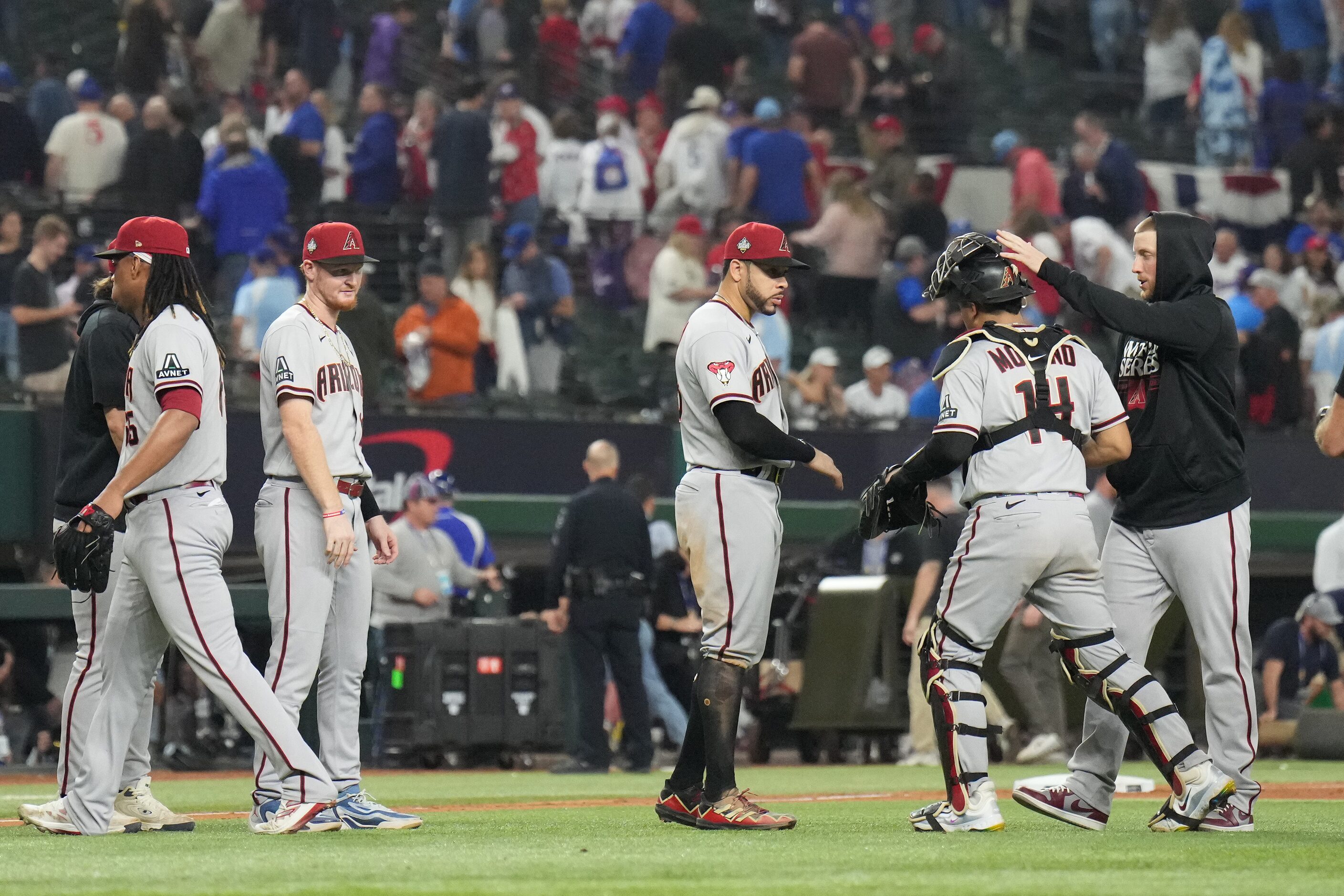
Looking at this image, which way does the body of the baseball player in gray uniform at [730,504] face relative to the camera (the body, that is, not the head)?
to the viewer's right

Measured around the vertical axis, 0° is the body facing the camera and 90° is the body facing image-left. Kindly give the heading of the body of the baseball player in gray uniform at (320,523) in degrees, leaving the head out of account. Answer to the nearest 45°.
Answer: approximately 315°

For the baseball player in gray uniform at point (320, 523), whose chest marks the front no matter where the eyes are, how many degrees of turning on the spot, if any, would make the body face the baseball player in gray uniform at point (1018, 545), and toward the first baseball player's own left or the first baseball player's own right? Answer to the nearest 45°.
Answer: approximately 45° to the first baseball player's own left

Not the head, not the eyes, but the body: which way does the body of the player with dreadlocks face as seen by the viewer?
to the viewer's left

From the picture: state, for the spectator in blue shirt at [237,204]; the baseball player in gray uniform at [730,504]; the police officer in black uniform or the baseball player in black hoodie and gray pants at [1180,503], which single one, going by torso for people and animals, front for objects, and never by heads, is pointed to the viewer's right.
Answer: the baseball player in gray uniform at [730,504]

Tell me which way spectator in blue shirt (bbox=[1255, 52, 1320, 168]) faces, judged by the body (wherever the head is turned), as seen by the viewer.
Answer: away from the camera

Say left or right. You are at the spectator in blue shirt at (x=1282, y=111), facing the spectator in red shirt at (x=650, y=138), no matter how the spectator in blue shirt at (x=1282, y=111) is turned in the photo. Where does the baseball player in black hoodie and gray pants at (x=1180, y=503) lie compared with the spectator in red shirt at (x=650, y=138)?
left

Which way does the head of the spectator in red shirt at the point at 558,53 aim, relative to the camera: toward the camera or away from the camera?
away from the camera

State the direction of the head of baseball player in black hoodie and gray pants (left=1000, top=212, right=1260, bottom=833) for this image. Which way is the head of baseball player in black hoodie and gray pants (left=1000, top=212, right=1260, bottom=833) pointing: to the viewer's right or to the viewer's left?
to the viewer's left

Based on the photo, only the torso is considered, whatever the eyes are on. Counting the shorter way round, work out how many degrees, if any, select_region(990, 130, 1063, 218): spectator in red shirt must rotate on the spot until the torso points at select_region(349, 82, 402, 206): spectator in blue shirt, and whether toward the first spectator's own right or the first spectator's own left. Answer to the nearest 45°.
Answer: approximately 45° to the first spectator's own left

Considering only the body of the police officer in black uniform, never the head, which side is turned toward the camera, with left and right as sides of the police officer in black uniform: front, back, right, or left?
back

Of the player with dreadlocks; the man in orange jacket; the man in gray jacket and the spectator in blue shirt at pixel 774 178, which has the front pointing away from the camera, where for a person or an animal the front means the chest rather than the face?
the spectator in blue shirt

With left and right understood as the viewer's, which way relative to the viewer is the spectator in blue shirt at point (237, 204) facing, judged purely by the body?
facing away from the viewer

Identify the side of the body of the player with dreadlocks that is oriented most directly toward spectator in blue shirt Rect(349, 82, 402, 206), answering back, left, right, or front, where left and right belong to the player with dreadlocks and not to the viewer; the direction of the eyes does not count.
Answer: right

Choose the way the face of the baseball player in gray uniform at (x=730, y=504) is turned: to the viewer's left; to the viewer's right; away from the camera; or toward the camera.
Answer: to the viewer's right

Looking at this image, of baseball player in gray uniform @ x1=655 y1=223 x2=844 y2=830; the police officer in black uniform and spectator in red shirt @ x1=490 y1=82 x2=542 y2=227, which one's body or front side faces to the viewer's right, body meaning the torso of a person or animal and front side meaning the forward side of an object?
the baseball player in gray uniform

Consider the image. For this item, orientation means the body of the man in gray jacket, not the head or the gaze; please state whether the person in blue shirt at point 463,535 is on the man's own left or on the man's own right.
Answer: on the man's own left
